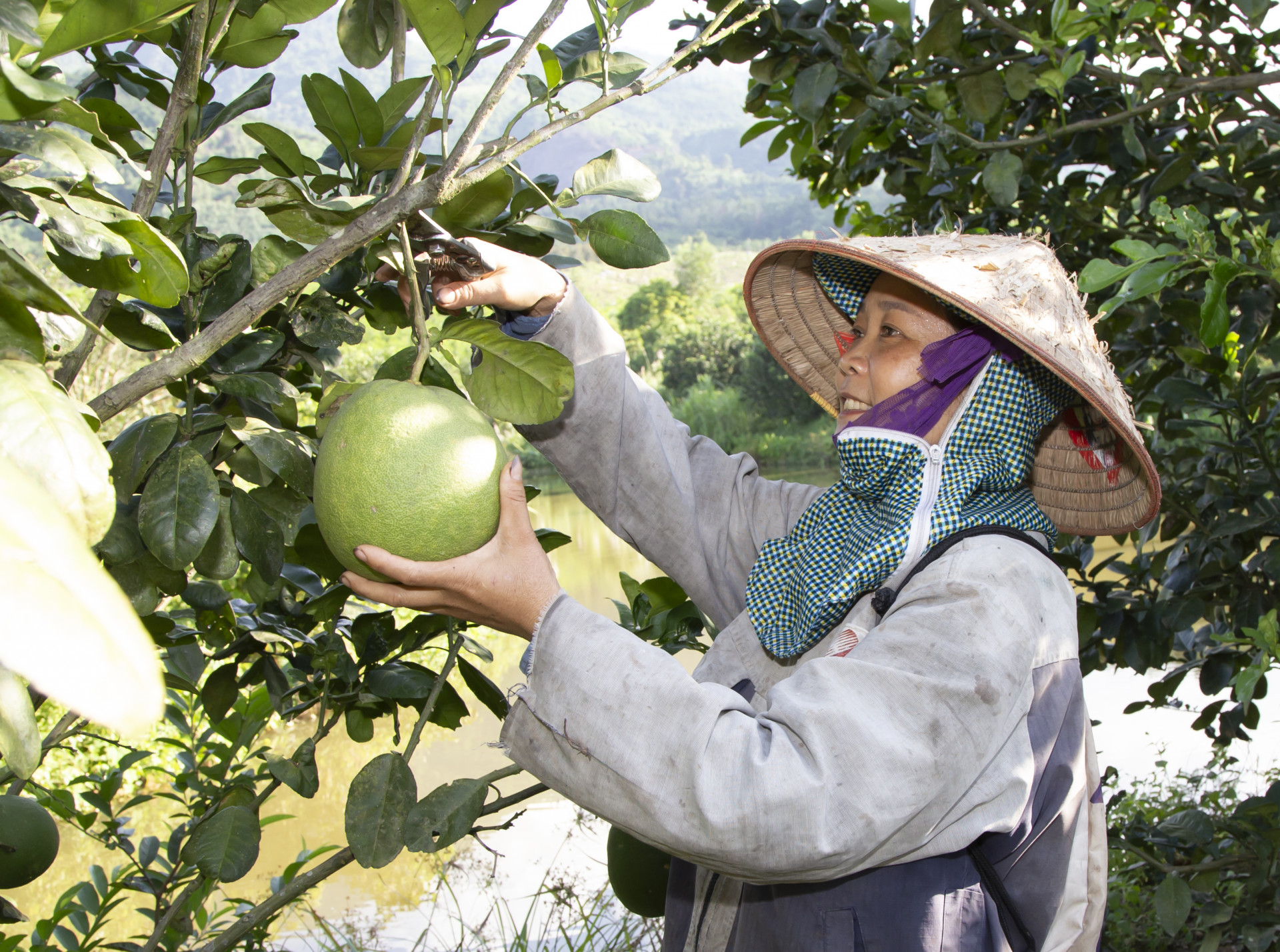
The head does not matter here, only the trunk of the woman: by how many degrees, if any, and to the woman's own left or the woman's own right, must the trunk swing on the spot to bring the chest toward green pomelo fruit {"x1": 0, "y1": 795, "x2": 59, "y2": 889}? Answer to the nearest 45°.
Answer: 0° — they already face it

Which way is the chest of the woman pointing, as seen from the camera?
to the viewer's left
